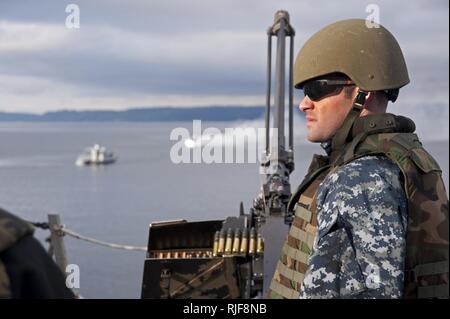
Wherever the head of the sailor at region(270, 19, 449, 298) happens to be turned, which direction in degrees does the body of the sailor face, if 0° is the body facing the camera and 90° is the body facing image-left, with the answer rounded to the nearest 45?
approximately 90°

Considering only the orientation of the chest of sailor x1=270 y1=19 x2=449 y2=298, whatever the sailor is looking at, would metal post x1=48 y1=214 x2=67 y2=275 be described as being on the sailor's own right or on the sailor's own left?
on the sailor's own right

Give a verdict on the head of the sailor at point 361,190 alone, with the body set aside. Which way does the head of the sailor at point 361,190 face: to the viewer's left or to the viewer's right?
to the viewer's left

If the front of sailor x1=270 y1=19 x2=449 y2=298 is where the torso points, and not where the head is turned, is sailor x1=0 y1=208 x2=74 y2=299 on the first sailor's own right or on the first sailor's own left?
on the first sailor's own left
